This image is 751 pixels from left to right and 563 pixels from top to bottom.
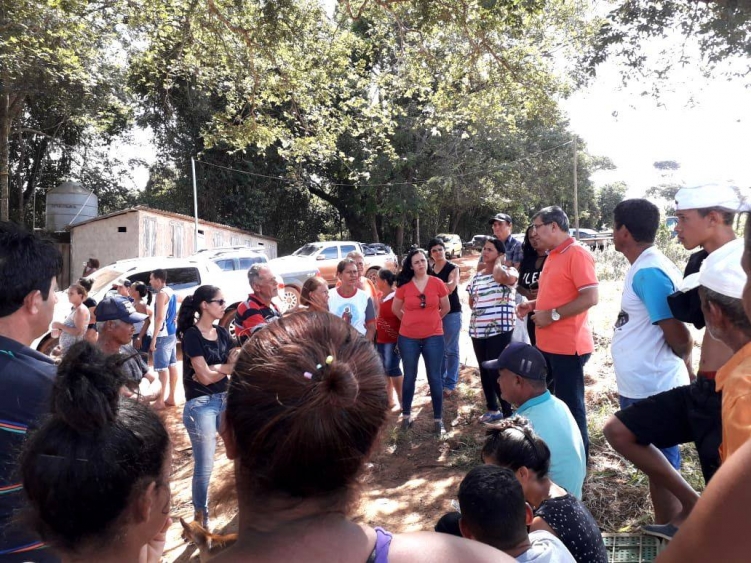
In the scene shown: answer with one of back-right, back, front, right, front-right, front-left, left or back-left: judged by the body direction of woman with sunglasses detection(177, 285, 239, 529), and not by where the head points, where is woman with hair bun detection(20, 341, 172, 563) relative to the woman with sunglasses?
front-right

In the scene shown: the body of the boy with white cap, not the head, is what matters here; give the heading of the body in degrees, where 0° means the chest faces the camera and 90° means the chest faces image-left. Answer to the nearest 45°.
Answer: approximately 90°

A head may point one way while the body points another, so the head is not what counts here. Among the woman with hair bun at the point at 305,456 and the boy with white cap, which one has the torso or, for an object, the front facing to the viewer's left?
the boy with white cap

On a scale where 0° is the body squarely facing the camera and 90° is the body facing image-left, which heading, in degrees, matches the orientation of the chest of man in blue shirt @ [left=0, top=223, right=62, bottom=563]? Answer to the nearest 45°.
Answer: approximately 225°

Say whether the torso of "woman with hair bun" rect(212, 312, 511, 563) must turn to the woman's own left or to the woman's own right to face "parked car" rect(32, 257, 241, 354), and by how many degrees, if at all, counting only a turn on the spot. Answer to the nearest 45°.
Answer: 0° — they already face it

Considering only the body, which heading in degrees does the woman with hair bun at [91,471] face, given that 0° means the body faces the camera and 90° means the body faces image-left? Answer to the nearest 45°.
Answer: approximately 225°

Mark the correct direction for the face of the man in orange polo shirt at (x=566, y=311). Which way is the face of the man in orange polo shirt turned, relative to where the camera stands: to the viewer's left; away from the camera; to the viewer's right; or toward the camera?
to the viewer's left

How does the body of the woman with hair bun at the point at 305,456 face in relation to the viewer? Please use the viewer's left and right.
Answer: facing away from the viewer

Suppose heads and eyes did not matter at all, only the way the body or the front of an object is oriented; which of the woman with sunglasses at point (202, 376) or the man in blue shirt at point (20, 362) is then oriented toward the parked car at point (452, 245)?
the man in blue shirt

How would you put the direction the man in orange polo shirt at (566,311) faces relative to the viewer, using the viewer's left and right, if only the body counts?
facing to the left of the viewer

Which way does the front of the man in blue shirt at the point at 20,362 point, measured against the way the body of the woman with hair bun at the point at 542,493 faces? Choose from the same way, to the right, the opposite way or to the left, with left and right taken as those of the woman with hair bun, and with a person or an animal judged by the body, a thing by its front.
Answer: to the right

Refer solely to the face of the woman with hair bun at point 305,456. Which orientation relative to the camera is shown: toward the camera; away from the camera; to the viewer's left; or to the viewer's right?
away from the camera

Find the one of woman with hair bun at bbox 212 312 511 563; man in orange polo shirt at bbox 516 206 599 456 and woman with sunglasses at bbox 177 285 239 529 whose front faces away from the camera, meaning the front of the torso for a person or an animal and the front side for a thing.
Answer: the woman with hair bun
